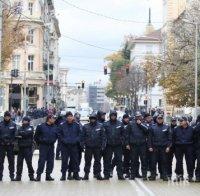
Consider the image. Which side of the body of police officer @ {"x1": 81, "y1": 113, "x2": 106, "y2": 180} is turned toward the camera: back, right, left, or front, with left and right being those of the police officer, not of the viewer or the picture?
front

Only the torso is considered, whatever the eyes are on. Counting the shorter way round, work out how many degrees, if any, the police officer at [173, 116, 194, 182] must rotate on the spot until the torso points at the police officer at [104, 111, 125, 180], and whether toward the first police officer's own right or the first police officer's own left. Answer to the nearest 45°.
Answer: approximately 90° to the first police officer's own right

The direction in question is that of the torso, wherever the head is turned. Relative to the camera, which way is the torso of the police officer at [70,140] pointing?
toward the camera

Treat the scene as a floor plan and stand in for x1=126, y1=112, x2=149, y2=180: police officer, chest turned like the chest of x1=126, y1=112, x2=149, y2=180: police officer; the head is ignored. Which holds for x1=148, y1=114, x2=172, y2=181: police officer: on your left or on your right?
on your left

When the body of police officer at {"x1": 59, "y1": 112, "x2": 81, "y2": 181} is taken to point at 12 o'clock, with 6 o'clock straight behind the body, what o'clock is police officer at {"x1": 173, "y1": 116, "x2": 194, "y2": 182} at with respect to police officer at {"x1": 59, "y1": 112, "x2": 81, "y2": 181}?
police officer at {"x1": 173, "y1": 116, "x2": 194, "y2": 182} is roughly at 9 o'clock from police officer at {"x1": 59, "y1": 112, "x2": 81, "y2": 181}.

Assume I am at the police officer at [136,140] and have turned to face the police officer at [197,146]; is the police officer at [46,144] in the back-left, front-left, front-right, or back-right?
back-right

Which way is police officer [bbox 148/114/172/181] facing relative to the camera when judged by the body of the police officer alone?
toward the camera

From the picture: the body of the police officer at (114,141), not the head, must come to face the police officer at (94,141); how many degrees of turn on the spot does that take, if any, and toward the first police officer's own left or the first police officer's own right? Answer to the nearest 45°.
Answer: approximately 90° to the first police officer's own right

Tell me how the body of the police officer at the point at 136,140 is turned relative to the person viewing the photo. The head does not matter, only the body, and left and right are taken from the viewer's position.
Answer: facing the viewer

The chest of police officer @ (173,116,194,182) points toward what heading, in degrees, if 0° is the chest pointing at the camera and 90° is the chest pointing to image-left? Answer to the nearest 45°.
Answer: approximately 0°

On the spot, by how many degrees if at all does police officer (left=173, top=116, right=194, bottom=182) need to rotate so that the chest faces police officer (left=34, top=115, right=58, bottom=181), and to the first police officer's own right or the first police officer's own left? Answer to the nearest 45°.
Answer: approximately 90° to the first police officer's own right

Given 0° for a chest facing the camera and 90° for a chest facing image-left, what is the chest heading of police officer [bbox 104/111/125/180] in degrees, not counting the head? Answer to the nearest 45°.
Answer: approximately 0°
